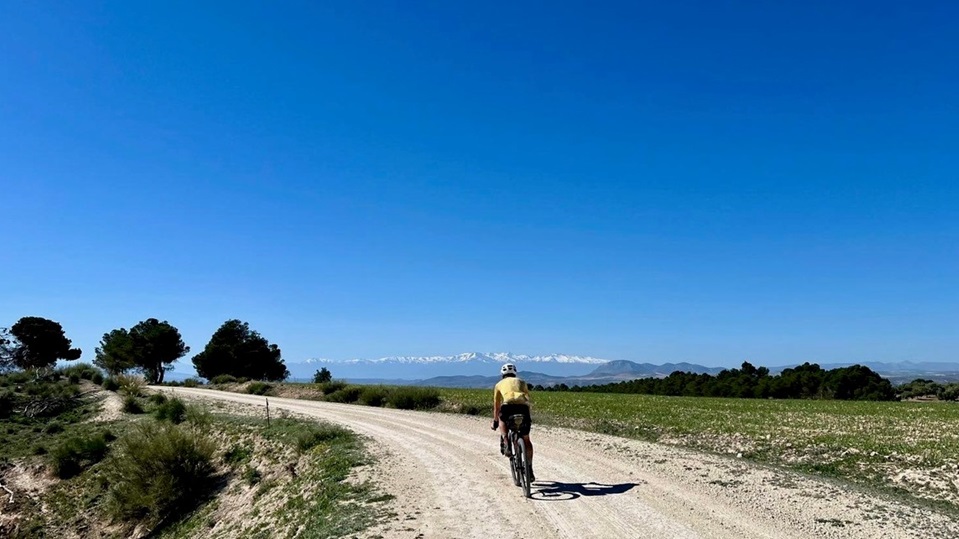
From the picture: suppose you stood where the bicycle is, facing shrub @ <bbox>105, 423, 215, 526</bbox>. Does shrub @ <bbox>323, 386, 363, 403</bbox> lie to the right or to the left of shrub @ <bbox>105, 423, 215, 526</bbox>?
right

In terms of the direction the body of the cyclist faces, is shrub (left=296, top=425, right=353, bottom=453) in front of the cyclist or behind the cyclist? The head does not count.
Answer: in front

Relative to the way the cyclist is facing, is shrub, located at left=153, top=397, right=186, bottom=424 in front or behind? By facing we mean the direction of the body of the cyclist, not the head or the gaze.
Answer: in front

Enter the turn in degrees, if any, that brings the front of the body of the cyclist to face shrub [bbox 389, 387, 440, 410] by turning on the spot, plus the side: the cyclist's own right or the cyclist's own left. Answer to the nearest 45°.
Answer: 0° — they already face it

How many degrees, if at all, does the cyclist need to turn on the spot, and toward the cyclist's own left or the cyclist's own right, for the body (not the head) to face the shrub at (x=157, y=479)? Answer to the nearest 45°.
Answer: approximately 45° to the cyclist's own left

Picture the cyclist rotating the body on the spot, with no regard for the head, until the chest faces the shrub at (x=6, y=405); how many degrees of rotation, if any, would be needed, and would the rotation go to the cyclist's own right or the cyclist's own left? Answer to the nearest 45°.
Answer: approximately 45° to the cyclist's own left

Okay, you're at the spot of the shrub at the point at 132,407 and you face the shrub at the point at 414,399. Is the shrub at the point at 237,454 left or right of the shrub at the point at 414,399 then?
right

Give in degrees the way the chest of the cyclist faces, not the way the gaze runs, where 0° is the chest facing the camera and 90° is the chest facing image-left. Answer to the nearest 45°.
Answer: approximately 180°

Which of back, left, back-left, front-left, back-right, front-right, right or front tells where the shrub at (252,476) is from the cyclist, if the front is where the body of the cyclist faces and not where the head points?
front-left

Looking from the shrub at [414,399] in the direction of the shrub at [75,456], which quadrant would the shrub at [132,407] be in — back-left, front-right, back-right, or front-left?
front-right

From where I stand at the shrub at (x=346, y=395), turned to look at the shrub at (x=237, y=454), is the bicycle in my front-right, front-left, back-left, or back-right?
front-left
